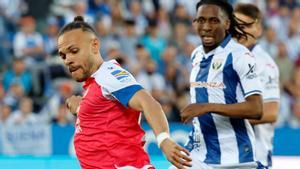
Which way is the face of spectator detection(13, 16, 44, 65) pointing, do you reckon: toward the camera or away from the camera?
toward the camera

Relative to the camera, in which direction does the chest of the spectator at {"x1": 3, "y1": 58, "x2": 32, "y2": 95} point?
toward the camera

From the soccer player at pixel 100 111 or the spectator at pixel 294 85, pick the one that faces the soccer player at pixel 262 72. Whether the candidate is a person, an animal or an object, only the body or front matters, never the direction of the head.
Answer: the spectator

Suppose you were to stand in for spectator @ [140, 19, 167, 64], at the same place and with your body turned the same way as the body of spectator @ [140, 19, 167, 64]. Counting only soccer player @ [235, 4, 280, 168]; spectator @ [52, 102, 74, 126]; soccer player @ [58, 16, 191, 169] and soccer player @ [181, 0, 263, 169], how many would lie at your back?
0

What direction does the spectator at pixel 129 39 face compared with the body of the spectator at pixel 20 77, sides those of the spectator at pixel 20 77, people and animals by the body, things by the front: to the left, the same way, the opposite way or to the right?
the same way

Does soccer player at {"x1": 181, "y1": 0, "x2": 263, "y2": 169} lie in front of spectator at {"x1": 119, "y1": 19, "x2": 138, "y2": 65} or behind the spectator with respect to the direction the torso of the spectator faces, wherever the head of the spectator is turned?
in front

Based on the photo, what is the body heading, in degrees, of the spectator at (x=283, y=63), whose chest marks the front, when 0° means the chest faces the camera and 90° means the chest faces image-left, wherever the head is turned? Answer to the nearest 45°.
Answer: approximately 0°

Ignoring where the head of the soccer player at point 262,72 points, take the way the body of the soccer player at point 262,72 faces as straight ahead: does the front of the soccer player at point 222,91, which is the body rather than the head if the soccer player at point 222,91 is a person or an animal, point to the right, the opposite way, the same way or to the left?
the same way

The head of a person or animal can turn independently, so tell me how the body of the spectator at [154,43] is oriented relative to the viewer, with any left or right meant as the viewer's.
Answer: facing the viewer

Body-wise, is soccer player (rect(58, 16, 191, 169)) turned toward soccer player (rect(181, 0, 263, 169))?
no

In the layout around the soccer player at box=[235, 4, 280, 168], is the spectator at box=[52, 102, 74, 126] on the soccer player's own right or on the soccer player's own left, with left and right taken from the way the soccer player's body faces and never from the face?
on the soccer player's own right

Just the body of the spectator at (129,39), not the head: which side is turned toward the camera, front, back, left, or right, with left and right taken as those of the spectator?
front

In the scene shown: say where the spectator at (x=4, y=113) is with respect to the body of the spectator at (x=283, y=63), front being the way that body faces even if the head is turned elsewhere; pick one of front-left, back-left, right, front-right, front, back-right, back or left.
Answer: front-right

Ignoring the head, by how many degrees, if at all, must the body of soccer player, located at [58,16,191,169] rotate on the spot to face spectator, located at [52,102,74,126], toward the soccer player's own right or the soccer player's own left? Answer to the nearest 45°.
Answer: approximately 135° to the soccer player's own right

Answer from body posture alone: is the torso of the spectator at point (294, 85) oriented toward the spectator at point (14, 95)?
no

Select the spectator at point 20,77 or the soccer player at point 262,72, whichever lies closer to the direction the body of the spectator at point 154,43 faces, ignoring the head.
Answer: the soccer player

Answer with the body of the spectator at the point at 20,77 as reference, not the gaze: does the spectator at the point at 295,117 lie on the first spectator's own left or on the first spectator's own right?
on the first spectator's own left
